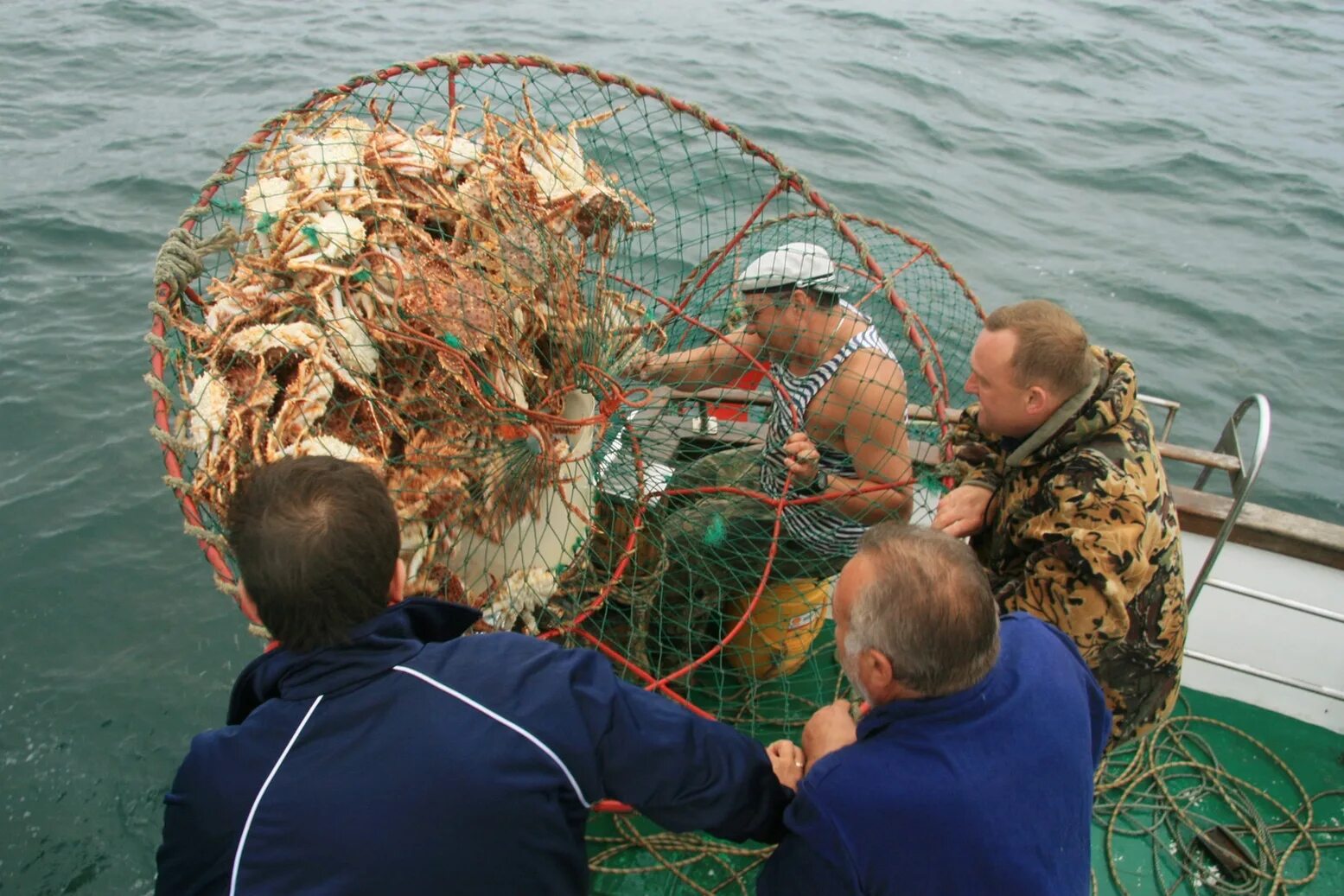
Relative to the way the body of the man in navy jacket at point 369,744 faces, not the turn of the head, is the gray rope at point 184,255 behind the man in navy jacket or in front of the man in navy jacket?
in front

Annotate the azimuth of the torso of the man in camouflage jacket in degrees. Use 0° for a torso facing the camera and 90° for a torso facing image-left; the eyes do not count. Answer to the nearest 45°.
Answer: approximately 90°

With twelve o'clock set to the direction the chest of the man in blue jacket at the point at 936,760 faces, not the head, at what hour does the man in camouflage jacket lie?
The man in camouflage jacket is roughly at 2 o'clock from the man in blue jacket.

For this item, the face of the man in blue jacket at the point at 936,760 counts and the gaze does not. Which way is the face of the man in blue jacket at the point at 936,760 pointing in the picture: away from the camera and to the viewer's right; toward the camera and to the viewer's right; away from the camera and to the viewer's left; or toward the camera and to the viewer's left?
away from the camera and to the viewer's left

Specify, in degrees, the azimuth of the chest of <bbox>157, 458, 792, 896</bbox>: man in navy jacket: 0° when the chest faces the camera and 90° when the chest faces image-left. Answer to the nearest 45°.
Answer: approximately 180°

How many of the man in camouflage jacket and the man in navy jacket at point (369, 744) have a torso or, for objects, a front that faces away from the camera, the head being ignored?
1

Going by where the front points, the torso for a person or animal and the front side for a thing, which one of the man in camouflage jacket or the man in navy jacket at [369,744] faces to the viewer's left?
the man in camouflage jacket

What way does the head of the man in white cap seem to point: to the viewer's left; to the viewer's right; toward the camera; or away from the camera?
to the viewer's left
